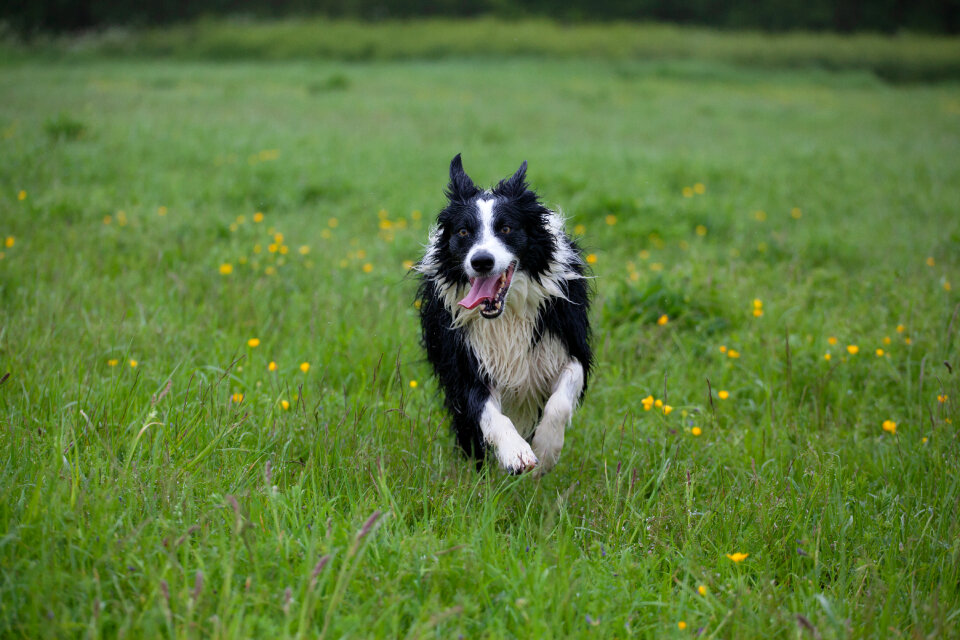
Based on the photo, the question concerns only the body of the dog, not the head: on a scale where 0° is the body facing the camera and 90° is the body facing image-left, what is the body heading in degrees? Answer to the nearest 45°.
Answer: approximately 0°
